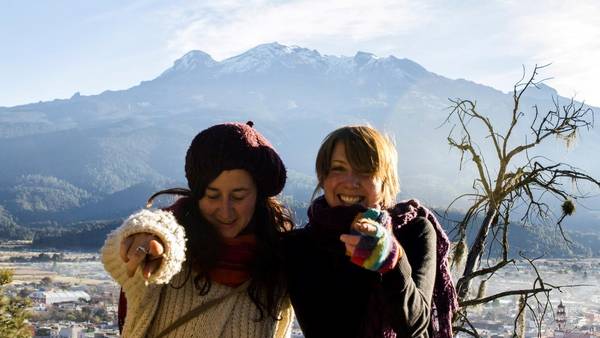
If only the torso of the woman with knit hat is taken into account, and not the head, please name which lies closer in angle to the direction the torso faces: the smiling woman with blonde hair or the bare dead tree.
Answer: the smiling woman with blonde hair

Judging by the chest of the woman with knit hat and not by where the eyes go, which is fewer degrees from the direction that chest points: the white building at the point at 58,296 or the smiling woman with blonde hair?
the smiling woman with blonde hair

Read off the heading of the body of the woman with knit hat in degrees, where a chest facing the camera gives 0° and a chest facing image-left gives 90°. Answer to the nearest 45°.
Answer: approximately 0°

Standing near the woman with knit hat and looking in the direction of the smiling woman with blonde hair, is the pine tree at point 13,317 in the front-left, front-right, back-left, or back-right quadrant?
back-left

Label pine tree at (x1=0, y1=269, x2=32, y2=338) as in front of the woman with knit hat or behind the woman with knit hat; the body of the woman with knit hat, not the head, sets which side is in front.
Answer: behind

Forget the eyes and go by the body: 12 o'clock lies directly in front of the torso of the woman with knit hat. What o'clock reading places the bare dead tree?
The bare dead tree is roughly at 8 o'clock from the woman with knit hat.

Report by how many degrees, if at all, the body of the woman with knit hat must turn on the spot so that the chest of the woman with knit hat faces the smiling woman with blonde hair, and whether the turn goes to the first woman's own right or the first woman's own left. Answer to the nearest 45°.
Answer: approximately 45° to the first woman's own left
